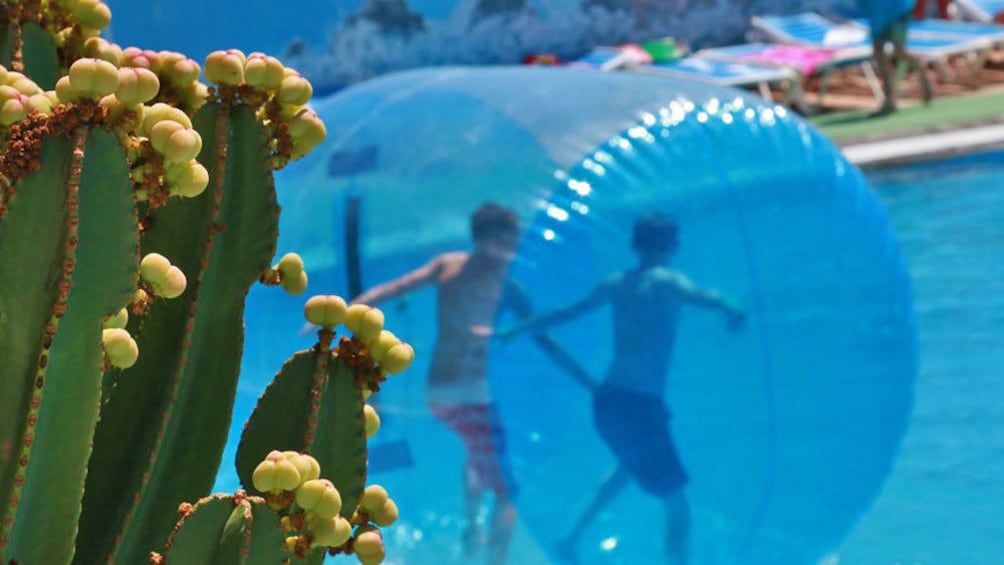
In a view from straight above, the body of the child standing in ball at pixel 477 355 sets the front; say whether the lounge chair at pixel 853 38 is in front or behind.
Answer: in front

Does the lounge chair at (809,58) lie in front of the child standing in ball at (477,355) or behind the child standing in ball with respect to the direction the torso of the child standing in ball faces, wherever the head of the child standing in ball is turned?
in front

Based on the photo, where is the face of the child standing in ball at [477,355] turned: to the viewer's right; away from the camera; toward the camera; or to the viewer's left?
away from the camera

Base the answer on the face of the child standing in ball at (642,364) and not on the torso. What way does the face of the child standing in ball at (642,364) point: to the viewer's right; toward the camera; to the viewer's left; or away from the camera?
away from the camera
